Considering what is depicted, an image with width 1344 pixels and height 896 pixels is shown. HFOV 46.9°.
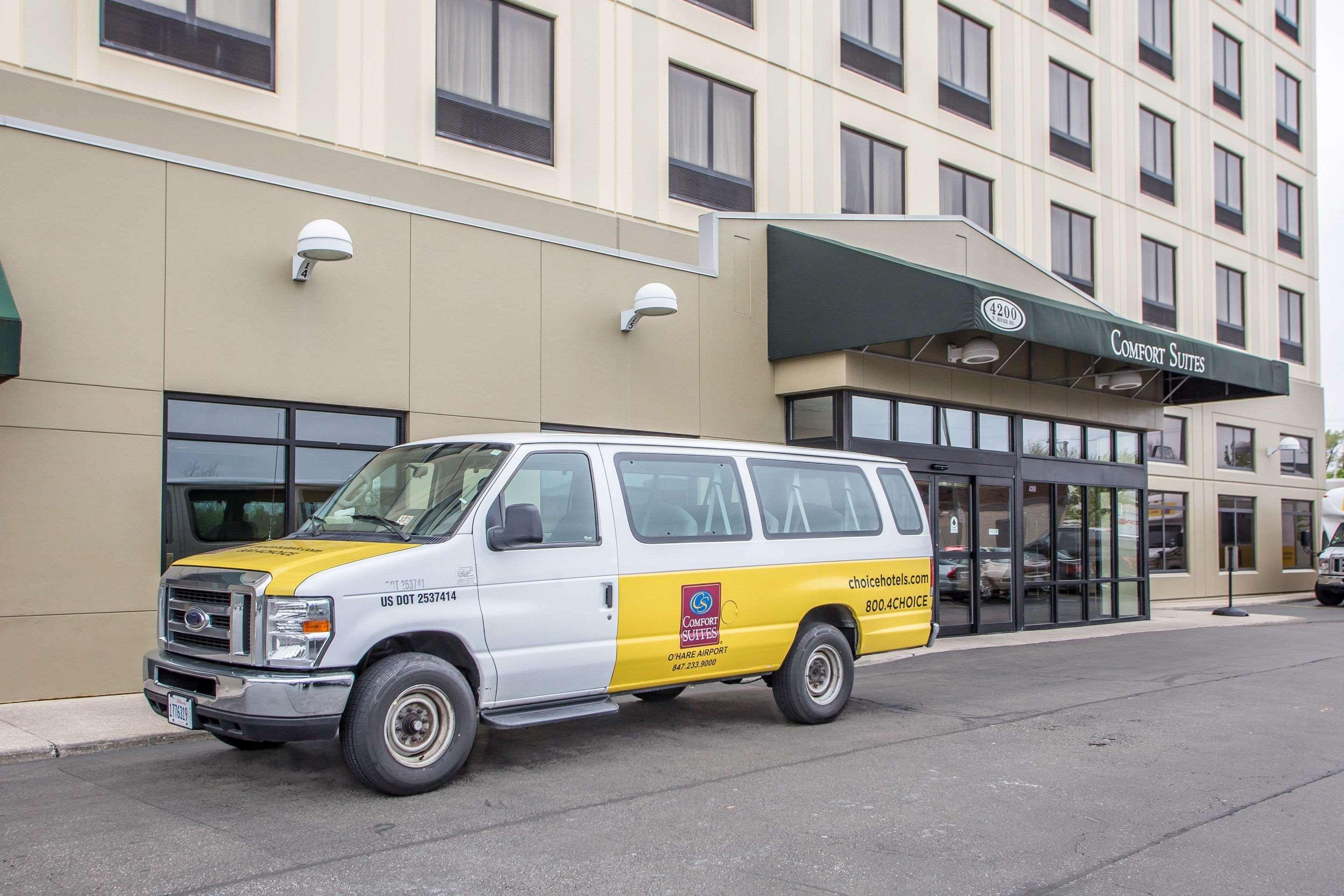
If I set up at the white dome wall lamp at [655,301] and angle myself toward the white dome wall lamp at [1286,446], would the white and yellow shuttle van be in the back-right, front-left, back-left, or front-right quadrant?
back-right

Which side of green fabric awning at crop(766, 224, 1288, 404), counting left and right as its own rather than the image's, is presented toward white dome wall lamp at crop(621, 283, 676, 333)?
right

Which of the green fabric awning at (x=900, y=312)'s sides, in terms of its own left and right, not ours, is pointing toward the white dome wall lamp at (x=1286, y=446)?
left

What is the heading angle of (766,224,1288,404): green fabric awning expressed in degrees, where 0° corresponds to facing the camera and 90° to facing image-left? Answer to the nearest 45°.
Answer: approximately 315°

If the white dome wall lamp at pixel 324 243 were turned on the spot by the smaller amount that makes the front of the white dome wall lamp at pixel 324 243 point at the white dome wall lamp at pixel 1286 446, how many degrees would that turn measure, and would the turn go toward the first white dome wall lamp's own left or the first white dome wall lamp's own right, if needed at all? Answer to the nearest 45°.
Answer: approximately 90° to the first white dome wall lamp's own left

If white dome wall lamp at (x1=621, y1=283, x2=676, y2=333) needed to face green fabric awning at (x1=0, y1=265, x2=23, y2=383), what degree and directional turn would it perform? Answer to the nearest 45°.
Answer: approximately 90° to its right

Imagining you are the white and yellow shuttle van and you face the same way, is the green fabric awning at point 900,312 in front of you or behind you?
behind

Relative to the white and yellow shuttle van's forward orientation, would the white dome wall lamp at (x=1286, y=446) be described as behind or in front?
behind

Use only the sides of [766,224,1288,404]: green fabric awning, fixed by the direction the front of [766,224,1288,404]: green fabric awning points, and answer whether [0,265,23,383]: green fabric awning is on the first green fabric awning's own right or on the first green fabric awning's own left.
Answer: on the first green fabric awning's own right

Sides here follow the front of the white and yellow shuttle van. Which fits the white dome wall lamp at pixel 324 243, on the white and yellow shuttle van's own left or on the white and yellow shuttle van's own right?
on the white and yellow shuttle van's own right

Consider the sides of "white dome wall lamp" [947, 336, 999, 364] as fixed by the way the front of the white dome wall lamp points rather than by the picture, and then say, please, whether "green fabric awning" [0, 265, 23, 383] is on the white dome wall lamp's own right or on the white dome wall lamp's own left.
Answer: on the white dome wall lamp's own right
